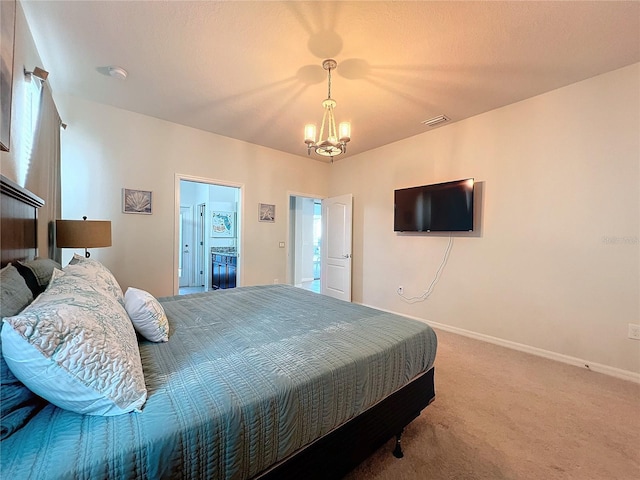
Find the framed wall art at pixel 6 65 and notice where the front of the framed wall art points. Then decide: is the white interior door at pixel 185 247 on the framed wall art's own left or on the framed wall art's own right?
on the framed wall art's own left

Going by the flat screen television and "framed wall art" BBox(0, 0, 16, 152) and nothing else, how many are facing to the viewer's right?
1

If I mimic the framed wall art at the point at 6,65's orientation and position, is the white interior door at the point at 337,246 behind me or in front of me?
in front

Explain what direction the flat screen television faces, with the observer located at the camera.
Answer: facing the viewer and to the left of the viewer

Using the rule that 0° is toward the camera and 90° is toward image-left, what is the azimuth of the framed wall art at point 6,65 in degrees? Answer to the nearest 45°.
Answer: approximately 270°

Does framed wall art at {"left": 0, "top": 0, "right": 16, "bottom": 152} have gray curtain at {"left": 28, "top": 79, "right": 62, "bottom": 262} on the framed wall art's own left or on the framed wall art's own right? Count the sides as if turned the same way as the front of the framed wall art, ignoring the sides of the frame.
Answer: on the framed wall art's own left

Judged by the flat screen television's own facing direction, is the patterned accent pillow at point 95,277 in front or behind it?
in front

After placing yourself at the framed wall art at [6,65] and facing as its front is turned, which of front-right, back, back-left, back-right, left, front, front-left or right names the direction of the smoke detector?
front-left

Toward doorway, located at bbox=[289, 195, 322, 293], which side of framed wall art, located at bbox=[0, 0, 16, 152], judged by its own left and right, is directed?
front

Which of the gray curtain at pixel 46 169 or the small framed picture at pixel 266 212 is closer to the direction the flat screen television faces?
the gray curtain

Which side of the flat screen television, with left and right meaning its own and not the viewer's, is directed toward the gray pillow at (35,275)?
front
